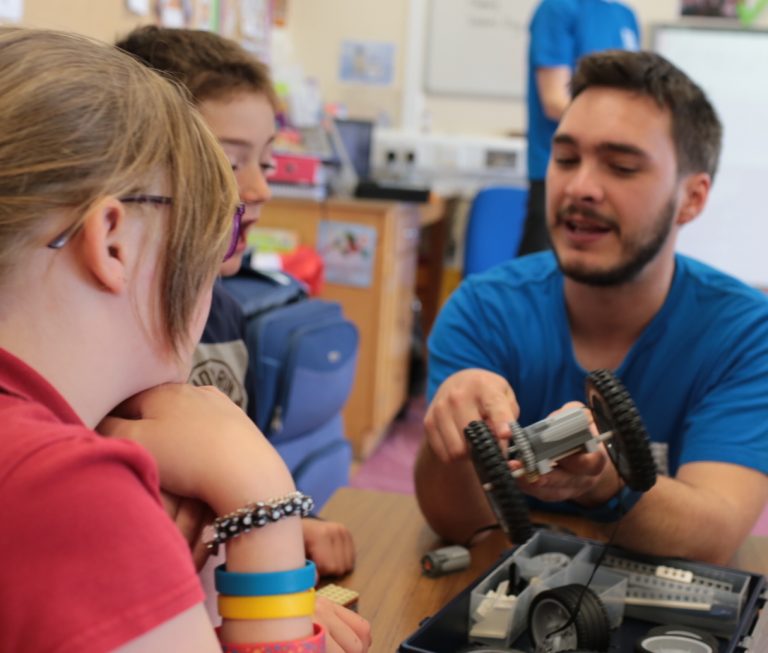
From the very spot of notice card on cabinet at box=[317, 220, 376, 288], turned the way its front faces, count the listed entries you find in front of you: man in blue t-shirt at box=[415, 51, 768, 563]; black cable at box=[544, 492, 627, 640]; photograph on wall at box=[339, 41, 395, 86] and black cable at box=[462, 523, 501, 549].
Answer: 3

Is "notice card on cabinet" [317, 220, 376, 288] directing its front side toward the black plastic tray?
yes

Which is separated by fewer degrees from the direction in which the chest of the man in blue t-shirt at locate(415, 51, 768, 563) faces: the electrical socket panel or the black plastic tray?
the black plastic tray

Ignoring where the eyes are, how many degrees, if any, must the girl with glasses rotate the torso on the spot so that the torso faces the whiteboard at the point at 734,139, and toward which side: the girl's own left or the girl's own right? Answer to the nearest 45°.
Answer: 0° — they already face it

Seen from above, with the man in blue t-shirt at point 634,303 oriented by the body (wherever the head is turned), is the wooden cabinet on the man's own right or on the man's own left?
on the man's own right

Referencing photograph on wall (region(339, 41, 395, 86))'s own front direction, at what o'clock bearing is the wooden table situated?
The wooden table is roughly at 12 o'clock from the photograph on wall.

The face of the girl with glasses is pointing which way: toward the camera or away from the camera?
away from the camera

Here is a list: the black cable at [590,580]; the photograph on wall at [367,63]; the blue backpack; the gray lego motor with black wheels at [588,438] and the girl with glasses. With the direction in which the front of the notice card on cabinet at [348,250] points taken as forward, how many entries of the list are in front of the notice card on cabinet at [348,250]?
4

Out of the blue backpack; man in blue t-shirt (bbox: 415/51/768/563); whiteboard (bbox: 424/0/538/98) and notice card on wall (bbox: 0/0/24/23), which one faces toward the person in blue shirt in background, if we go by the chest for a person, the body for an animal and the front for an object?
the whiteboard

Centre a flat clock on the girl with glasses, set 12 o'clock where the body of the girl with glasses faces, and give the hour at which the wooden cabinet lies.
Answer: The wooden cabinet is roughly at 11 o'clock from the girl with glasses.
